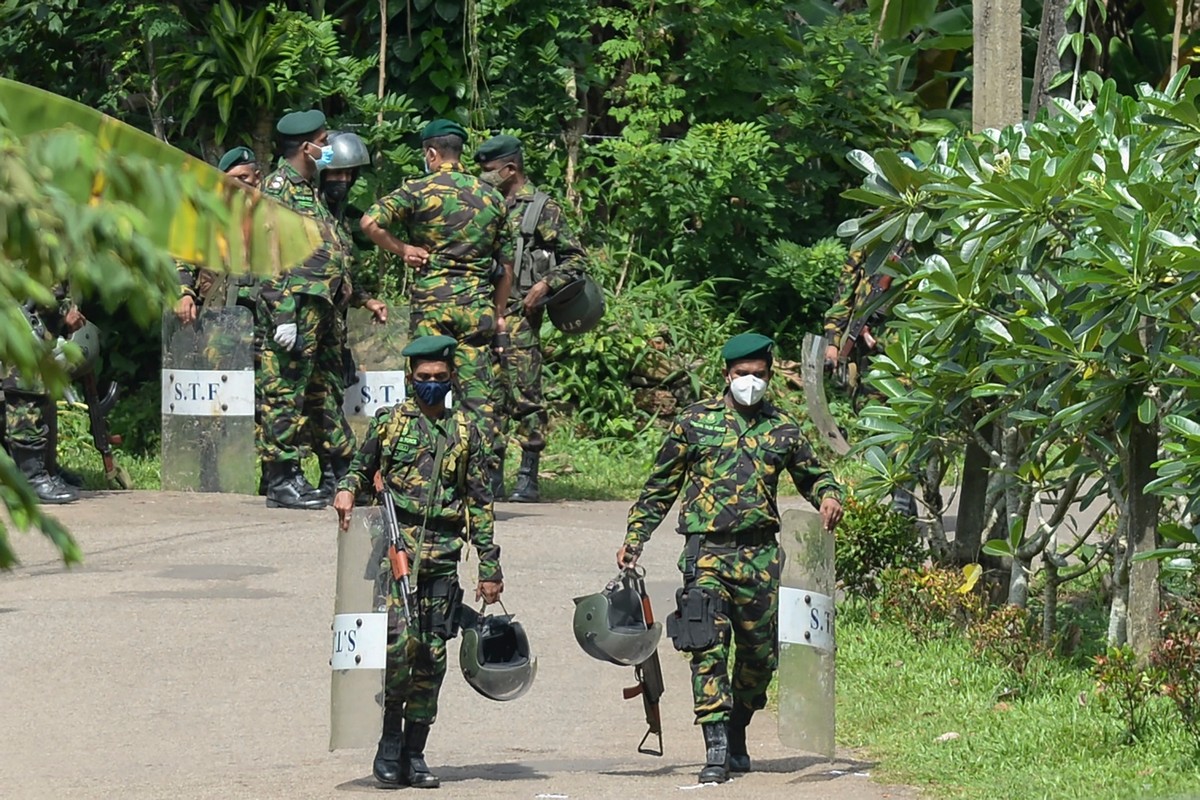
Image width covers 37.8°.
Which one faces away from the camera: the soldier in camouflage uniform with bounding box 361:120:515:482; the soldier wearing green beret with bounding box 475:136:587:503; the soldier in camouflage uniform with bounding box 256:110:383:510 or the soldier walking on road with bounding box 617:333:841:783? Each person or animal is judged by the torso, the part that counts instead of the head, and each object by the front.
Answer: the soldier in camouflage uniform with bounding box 361:120:515:482

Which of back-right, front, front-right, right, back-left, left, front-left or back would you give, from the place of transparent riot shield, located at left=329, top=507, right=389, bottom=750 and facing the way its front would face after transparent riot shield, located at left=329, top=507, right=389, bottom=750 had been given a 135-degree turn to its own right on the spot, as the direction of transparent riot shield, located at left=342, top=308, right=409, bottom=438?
front

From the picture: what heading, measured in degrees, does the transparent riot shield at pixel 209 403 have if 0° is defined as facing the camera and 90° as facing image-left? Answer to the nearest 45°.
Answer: approximately 0°

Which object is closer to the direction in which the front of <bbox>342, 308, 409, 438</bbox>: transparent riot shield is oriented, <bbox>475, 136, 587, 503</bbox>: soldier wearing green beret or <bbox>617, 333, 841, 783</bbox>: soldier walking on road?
the soldier walking on road

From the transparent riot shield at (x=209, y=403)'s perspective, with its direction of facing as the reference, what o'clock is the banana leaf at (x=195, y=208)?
The banana leaf is roughly at 12 o'clock from the transparent riot shield.

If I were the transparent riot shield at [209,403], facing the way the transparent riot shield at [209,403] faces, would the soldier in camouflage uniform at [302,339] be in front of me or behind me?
in front

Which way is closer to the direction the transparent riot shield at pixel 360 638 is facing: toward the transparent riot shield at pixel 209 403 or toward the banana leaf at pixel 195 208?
the banana leaf

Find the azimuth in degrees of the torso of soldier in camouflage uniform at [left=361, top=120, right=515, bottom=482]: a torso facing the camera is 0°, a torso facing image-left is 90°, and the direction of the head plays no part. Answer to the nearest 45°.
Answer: approximately 180°

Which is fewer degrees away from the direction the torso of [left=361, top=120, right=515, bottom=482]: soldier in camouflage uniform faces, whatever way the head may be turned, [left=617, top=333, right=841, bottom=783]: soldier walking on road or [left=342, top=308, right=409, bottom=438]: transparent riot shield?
the transparent riot shield

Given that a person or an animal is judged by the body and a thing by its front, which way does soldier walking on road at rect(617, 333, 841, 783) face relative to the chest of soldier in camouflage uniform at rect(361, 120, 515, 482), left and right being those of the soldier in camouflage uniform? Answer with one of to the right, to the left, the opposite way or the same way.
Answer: the opposite way

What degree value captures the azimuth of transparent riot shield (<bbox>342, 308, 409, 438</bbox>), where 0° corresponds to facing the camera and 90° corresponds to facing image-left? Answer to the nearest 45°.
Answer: approximately 0°

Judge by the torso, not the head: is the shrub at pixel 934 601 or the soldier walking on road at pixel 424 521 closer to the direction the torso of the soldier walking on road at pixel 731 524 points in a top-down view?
the soldier walking on road
